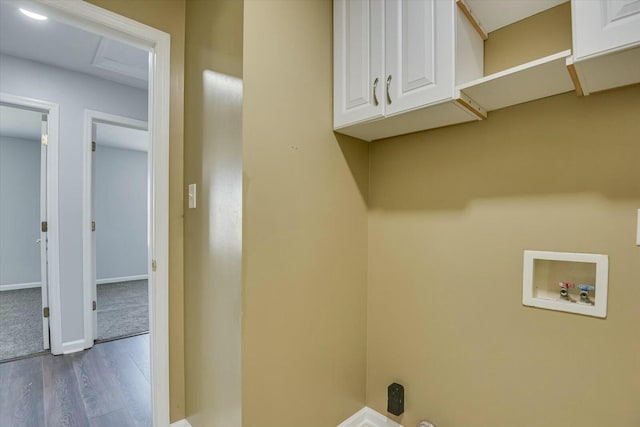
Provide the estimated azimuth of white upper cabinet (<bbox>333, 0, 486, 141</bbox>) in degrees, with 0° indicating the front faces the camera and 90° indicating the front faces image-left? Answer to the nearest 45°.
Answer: approximately 45°

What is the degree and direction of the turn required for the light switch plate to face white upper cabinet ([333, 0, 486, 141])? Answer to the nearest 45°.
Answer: approximately 90° to its left

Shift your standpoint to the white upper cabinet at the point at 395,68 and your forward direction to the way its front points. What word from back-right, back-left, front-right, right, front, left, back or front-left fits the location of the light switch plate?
front-right

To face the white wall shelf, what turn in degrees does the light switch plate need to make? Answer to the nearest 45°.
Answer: approximately 90° to its left

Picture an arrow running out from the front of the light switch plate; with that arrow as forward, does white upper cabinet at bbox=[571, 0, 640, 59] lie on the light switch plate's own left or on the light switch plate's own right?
on the light switch plate's own left

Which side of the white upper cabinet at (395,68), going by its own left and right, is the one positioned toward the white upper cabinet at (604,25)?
left
